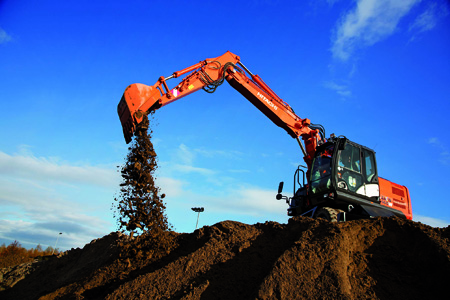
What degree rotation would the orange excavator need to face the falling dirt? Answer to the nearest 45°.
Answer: approximately 45° to its right

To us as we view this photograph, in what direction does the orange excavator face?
facing the viewer and to the left of the viewer
